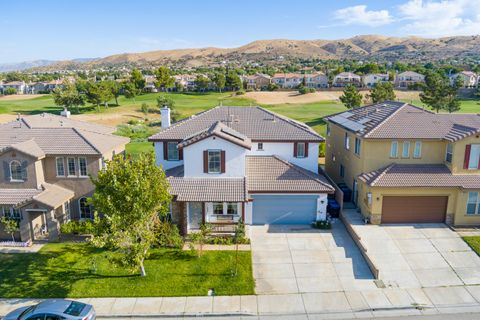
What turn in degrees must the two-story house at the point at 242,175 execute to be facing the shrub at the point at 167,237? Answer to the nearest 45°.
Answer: approximately 45° to its right

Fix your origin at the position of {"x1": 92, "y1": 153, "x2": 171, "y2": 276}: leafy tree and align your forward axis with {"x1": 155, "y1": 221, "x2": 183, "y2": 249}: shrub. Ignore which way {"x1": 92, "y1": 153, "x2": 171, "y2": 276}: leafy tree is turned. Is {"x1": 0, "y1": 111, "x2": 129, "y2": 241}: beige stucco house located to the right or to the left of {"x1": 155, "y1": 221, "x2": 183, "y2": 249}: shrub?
left

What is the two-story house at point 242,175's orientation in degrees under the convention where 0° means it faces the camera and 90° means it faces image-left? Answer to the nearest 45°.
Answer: approximately 0°

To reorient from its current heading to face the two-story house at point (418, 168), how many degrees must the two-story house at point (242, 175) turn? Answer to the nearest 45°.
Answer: approximately 90° to its left

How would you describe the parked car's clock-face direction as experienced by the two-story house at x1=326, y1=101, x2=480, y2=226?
The parked car is roughly at 1 o'clock from the two-story house.

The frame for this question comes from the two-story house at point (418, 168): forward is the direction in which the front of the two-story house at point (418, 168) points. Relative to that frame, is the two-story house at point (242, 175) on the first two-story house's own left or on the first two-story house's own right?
on the first two-story house's own right

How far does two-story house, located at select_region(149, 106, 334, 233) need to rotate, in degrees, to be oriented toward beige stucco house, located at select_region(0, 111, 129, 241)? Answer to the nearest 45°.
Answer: approximately 90° to its right

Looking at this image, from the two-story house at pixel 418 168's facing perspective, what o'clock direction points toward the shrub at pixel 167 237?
The shrub is roughly at 2 o'clock from the two-story house.

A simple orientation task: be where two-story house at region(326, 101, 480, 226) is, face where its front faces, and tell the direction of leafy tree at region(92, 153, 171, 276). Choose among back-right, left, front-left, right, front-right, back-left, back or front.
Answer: front-right

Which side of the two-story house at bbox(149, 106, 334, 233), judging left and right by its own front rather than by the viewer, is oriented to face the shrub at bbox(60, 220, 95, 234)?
right

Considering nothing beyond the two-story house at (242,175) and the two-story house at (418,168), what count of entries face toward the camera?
2

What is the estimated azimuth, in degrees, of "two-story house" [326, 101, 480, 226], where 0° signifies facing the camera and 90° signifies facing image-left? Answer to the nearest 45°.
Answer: approximately 0°

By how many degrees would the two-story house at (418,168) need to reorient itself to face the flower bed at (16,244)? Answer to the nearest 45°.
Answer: approximately 45° to its right
